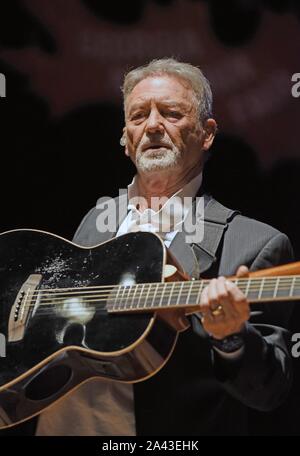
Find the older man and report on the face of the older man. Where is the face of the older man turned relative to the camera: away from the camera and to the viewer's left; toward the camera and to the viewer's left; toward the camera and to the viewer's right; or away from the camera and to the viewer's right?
toward the camera and to the viewer's left

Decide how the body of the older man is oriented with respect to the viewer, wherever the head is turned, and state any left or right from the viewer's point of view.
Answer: facing the viewer and to the left of the viewer
